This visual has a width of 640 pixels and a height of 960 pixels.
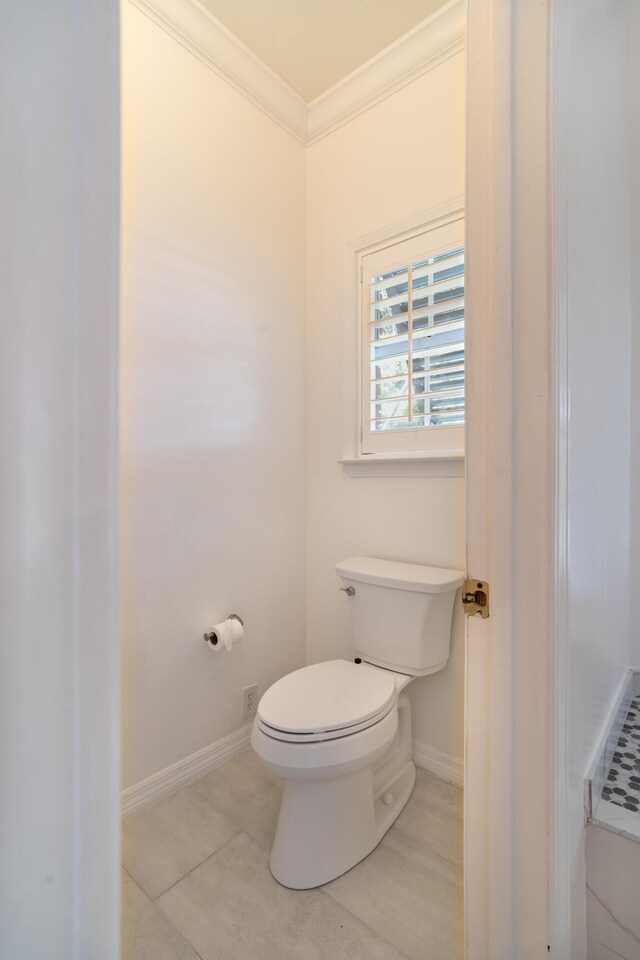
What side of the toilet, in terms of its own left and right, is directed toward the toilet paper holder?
right

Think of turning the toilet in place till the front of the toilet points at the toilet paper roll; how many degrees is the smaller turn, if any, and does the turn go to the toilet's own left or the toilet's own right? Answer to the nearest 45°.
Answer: approximately 90° to the toilet's own right

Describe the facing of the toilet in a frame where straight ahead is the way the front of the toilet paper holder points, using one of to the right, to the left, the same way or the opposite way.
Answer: to the right

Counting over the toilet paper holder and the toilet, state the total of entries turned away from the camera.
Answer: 0

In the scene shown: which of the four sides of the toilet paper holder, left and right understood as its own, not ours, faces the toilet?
front
